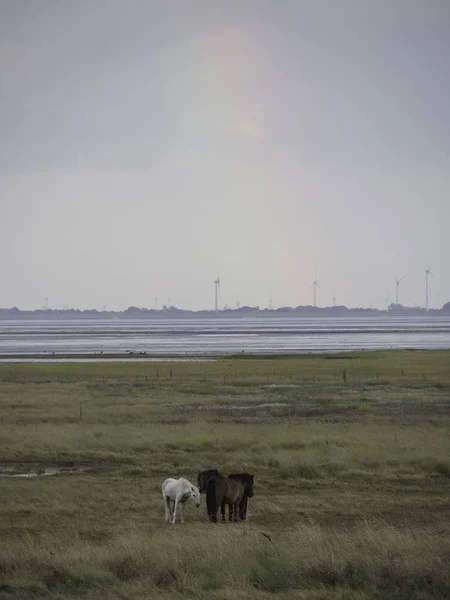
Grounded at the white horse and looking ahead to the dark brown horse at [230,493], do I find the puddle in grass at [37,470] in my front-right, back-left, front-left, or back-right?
back-left

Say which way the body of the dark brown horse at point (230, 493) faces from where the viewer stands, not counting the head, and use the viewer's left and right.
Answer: facing away from the viewer and to the right of the viewer

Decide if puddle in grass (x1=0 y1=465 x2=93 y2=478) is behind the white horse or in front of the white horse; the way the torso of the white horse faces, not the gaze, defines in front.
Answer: behind

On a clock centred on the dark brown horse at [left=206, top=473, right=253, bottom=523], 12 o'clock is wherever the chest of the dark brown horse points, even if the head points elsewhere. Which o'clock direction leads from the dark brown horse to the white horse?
The white horse is roughly at 7 o'clock from the dark brown horse.

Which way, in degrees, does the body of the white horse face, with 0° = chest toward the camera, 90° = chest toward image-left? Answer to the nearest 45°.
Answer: approximately 315°

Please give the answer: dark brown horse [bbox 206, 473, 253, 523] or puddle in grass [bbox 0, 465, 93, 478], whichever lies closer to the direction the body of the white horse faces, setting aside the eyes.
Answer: the dark brown horse
